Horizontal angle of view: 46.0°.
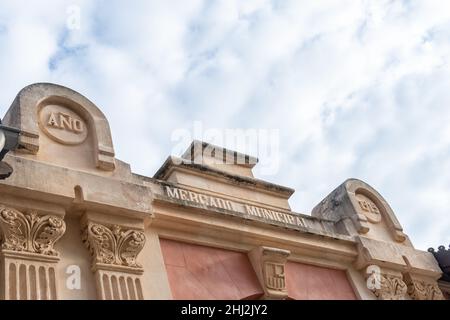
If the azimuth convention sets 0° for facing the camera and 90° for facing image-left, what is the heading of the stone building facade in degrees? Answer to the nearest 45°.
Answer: approximately 315°
